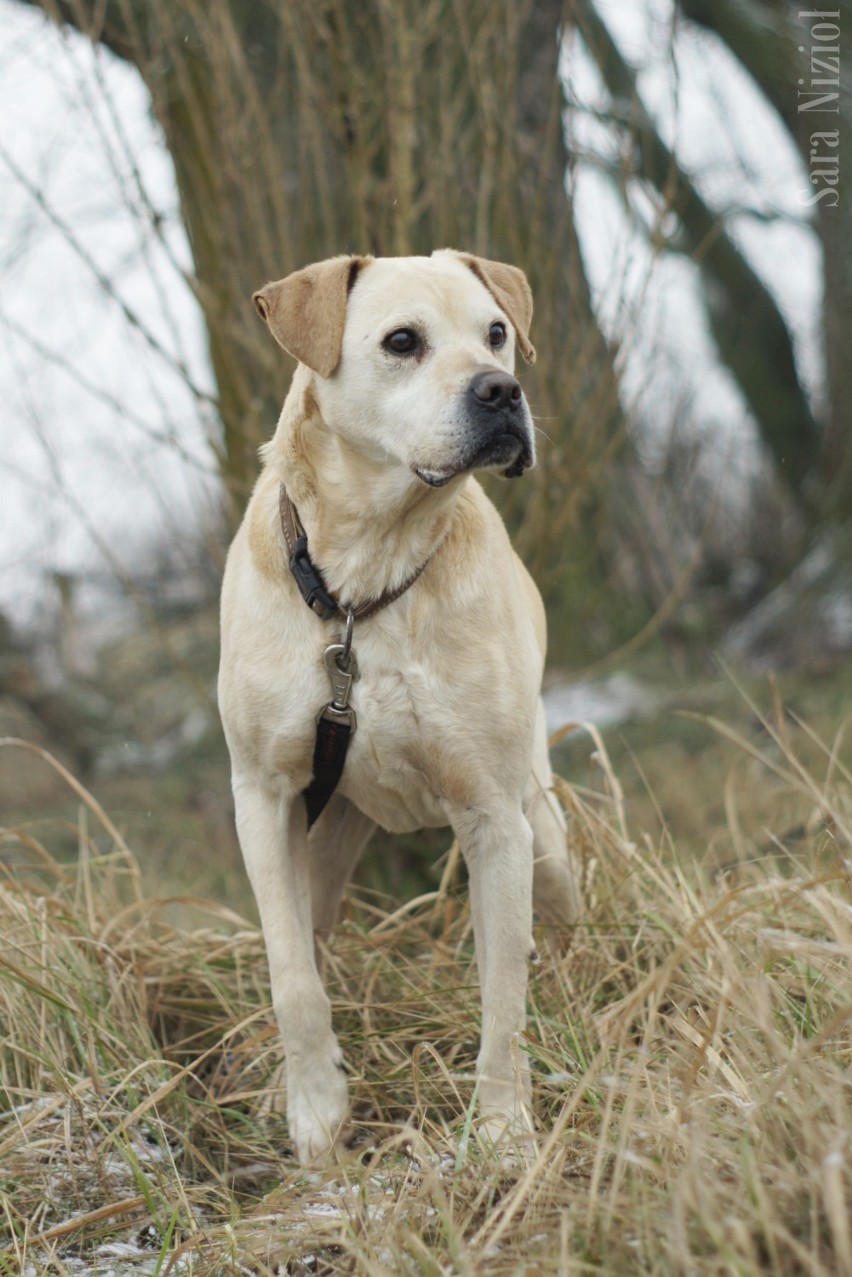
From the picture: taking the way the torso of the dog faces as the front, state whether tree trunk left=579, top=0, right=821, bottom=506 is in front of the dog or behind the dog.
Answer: behind

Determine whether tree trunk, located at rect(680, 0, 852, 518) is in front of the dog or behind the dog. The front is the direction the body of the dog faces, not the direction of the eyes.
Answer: behind

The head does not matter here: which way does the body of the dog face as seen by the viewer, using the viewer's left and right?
facing the viewer
